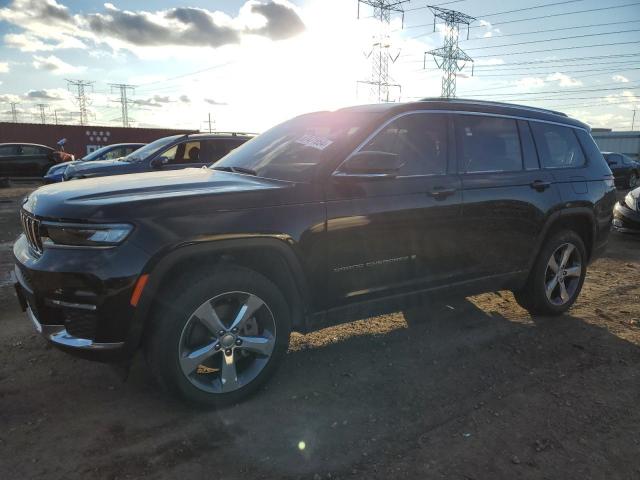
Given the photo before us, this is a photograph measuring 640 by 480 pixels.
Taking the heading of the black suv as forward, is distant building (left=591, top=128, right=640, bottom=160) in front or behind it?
behind

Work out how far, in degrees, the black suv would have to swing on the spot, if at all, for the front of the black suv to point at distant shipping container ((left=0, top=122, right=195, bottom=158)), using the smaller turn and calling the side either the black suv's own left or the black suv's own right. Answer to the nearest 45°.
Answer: approximately 90° to the black suv's own right

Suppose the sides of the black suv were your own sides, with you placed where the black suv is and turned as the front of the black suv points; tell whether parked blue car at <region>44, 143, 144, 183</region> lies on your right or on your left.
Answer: on your right

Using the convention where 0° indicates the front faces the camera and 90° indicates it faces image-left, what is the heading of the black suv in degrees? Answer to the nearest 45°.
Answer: approximately 45°

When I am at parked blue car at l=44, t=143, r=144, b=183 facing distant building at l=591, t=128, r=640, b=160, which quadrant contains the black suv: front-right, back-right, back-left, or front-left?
back-right
